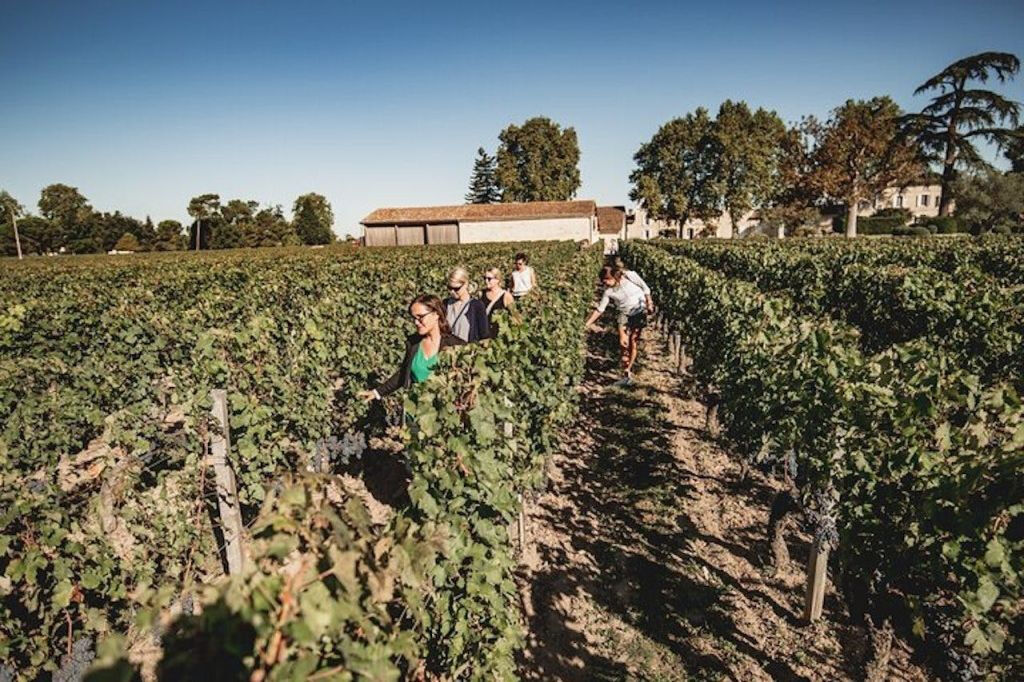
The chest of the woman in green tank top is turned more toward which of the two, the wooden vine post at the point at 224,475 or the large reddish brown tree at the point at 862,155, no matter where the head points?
the wooden vine post

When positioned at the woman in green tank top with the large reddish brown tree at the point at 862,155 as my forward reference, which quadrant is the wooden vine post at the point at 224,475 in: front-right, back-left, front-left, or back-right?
back-left

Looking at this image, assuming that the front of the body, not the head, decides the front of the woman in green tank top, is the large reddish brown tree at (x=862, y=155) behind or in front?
behind

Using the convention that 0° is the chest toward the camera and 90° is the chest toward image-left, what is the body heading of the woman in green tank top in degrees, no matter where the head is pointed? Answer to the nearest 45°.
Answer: approximately 45°

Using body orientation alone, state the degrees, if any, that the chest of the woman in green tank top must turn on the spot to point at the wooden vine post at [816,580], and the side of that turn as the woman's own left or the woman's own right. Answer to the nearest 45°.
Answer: approximately 90° to the woman's own left
